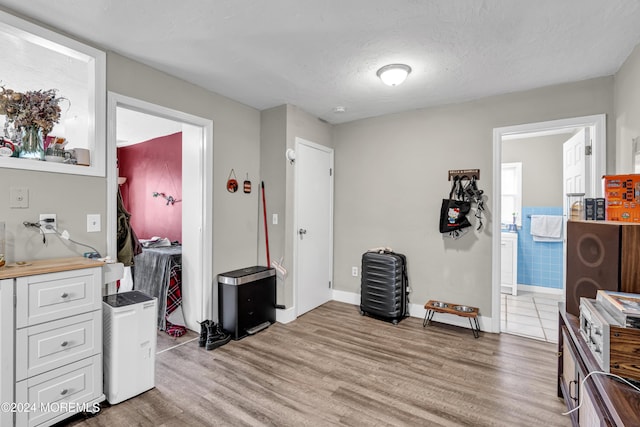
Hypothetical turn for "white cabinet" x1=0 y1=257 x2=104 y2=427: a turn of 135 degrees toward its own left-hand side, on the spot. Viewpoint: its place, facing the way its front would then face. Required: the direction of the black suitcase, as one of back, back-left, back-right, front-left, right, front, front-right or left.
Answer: right

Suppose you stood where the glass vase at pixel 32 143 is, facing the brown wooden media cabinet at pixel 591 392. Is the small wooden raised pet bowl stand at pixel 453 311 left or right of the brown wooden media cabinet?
left

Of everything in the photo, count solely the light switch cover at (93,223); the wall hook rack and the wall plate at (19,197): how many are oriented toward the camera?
3

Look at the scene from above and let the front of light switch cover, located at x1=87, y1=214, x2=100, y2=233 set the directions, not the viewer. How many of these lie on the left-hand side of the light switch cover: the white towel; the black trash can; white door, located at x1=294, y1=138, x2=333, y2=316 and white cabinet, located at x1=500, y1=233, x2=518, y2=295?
4

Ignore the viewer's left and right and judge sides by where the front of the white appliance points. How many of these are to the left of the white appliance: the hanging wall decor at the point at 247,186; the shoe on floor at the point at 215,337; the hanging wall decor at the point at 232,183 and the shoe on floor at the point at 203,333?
4

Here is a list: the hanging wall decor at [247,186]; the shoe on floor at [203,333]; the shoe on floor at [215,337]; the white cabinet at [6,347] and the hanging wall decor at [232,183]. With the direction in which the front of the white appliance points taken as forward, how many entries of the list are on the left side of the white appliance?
4

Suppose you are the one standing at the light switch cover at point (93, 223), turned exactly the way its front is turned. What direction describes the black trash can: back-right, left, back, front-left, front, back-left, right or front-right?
left

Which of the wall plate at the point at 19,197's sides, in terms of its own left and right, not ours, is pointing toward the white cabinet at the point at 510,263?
left

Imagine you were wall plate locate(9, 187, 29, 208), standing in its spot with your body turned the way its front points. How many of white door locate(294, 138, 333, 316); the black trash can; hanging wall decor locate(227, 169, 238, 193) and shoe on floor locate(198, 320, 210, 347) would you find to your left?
4

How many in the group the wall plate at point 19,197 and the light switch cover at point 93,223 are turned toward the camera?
2

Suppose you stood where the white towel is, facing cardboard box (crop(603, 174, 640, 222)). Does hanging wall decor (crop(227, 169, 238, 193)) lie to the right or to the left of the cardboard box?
right

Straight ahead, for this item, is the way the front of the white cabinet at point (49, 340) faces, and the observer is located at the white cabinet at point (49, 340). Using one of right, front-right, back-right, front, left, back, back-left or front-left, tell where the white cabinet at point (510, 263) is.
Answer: front-left

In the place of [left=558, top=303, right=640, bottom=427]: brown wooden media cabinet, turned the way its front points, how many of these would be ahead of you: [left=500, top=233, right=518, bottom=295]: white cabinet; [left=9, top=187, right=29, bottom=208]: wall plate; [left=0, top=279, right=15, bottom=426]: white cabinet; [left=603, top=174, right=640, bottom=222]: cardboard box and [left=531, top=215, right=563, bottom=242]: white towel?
2

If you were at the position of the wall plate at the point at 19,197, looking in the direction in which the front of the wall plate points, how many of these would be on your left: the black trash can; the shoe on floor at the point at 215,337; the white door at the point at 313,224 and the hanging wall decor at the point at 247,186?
4

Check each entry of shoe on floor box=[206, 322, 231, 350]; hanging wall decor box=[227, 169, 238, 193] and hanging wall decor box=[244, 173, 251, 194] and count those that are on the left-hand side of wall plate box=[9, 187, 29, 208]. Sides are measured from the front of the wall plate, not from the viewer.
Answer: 3

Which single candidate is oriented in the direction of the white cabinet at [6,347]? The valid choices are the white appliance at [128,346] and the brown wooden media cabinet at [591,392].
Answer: the brown wooden media cabinet
